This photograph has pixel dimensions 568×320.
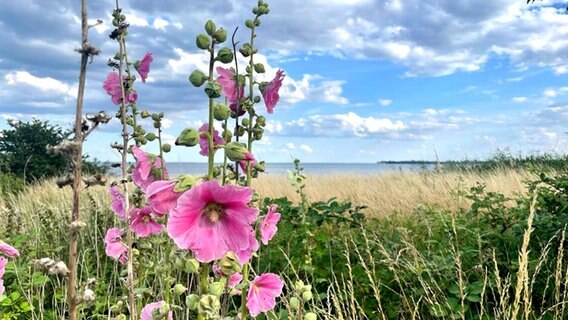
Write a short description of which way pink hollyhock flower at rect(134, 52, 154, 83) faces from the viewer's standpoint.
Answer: facing to the right of the viewer

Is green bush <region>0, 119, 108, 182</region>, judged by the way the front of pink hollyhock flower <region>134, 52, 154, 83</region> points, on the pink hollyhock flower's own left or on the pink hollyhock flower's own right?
on the pink hollyhock flower's own left

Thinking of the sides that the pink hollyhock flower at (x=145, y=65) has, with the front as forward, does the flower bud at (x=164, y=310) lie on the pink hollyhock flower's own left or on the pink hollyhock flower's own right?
on the pink hollyhock flower's own right
